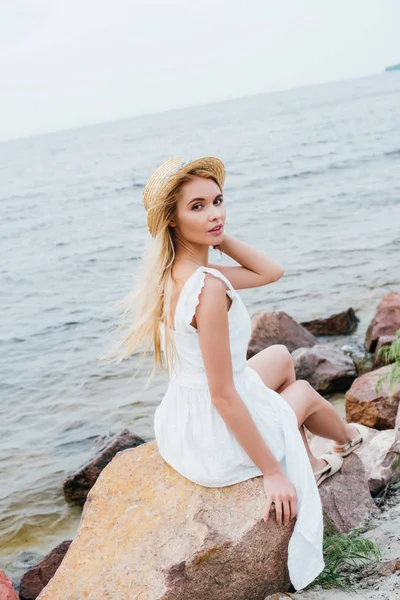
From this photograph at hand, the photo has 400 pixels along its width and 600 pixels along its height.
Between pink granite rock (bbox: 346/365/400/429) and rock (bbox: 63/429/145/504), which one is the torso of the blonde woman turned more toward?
the pink granite rock

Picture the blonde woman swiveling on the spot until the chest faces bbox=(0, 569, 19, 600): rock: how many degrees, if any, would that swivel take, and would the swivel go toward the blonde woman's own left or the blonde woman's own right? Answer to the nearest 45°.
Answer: approximately 180°

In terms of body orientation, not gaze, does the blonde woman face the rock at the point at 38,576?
no

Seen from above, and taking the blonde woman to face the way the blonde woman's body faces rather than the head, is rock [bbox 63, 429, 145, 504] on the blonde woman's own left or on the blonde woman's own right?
on the blonde woman's own left

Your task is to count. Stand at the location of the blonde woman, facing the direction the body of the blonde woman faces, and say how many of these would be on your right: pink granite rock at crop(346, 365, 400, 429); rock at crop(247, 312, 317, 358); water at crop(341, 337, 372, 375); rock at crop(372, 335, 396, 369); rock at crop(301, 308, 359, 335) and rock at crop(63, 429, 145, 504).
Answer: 0

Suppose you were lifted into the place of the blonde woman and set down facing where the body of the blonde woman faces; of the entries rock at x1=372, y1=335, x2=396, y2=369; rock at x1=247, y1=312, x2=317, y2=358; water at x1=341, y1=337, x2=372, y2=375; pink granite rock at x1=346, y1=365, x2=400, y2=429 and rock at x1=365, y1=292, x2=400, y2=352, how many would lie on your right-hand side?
0

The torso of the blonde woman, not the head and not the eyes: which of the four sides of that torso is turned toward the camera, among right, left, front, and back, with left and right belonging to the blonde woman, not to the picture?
right

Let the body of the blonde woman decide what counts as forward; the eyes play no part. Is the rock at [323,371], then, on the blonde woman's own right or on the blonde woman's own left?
on the blonde woman's own left

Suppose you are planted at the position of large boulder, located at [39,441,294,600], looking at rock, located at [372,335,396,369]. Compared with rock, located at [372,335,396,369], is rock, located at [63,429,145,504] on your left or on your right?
left

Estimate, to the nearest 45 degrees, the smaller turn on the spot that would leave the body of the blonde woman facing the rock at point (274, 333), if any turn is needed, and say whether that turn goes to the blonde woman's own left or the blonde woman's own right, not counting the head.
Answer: approximately 90° to the blonde woman's own left

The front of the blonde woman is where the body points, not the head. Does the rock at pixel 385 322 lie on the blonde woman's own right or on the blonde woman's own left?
on the blonde woman's own left
